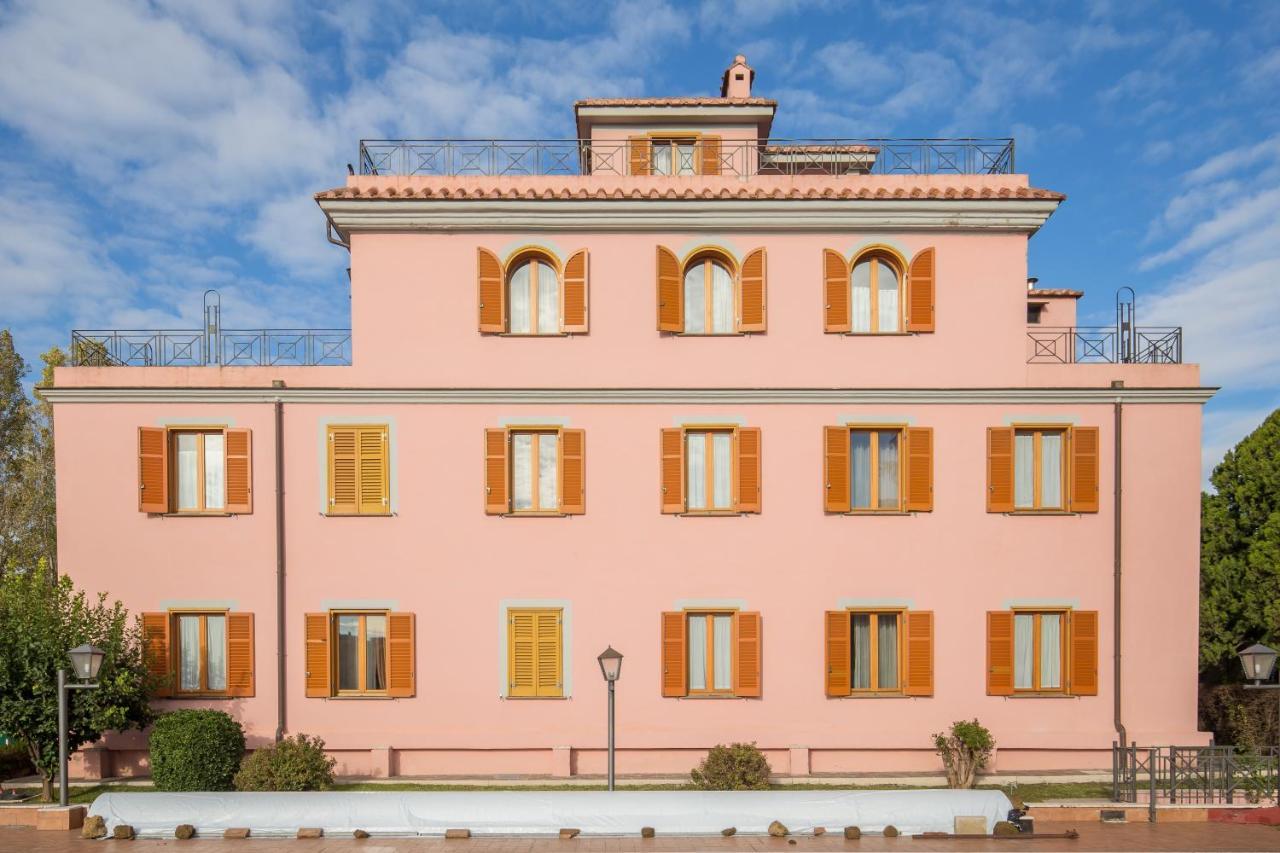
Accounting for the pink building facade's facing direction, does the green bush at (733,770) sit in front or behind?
in front

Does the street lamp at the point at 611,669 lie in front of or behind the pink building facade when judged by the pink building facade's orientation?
in front

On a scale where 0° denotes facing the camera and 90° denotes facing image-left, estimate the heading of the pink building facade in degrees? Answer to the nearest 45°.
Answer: approximately 0°
